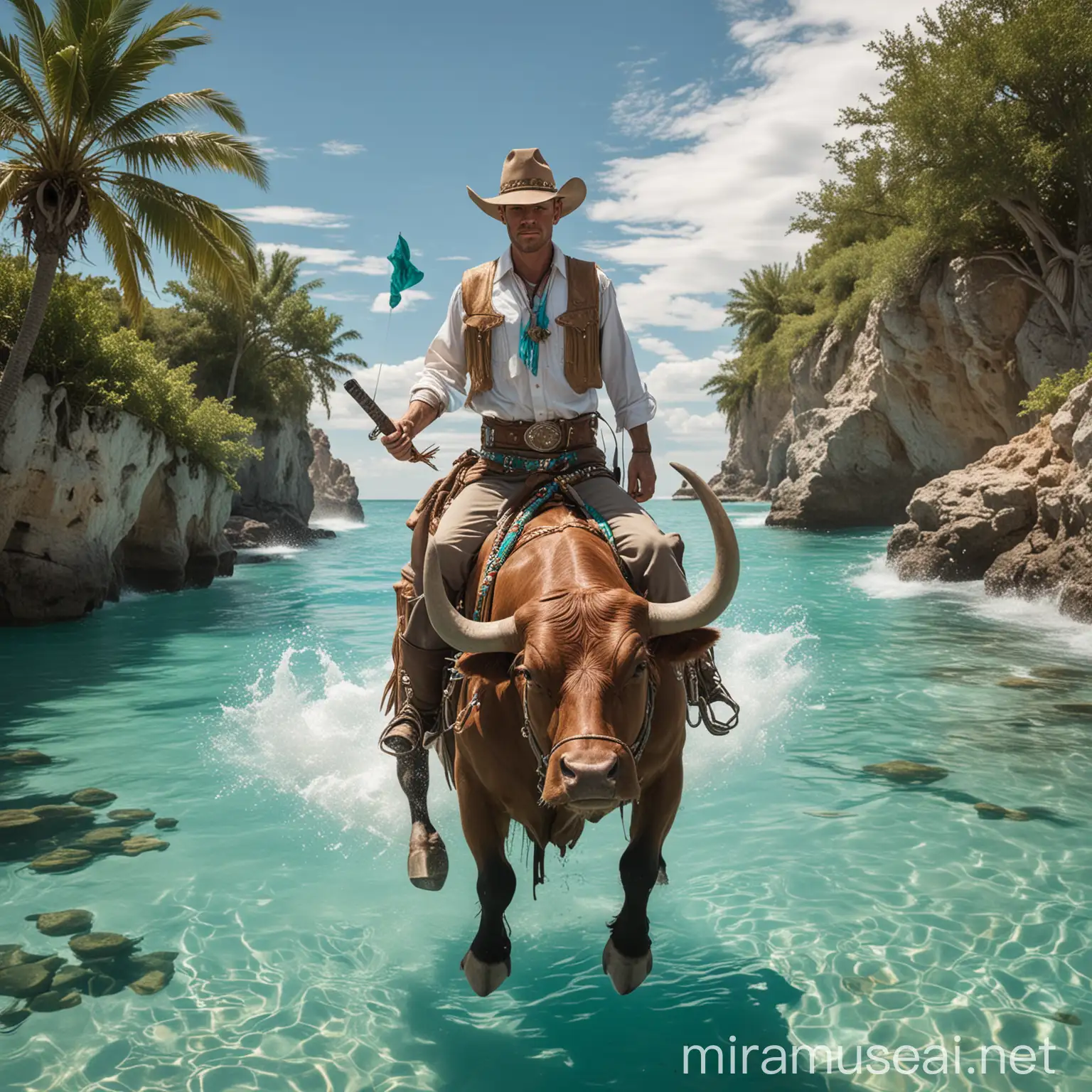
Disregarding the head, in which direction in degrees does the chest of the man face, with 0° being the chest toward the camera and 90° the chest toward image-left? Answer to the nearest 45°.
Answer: approximately 0°

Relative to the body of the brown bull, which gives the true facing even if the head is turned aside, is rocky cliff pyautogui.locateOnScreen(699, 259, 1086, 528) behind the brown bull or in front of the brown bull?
behind

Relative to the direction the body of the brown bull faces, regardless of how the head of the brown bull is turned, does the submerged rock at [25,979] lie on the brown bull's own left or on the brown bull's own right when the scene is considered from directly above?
on the brown bull's own right

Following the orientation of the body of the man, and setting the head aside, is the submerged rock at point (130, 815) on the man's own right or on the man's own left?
on the man's own right

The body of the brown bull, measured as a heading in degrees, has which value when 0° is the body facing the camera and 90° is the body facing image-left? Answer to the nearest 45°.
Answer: approximately 0°

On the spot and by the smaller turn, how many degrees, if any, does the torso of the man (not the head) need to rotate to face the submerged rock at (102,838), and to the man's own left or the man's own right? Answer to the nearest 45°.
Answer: approximately 135° to the man's own right

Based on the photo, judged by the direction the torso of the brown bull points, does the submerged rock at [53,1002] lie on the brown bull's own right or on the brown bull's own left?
on the brown bull's own right

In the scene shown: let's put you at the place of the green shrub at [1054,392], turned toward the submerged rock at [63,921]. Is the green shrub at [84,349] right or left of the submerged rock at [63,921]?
right
